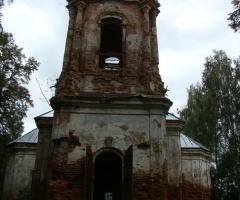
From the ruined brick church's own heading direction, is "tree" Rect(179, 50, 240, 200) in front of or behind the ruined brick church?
behind

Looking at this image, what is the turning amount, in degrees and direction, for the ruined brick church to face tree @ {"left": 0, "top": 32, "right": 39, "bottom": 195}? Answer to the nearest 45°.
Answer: approximately 135° to its right

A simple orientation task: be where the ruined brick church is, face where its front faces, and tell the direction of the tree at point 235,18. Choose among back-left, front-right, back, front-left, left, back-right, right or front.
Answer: front-left

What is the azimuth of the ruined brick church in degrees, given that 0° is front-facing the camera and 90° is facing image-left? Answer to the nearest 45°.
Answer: approximately 0°
